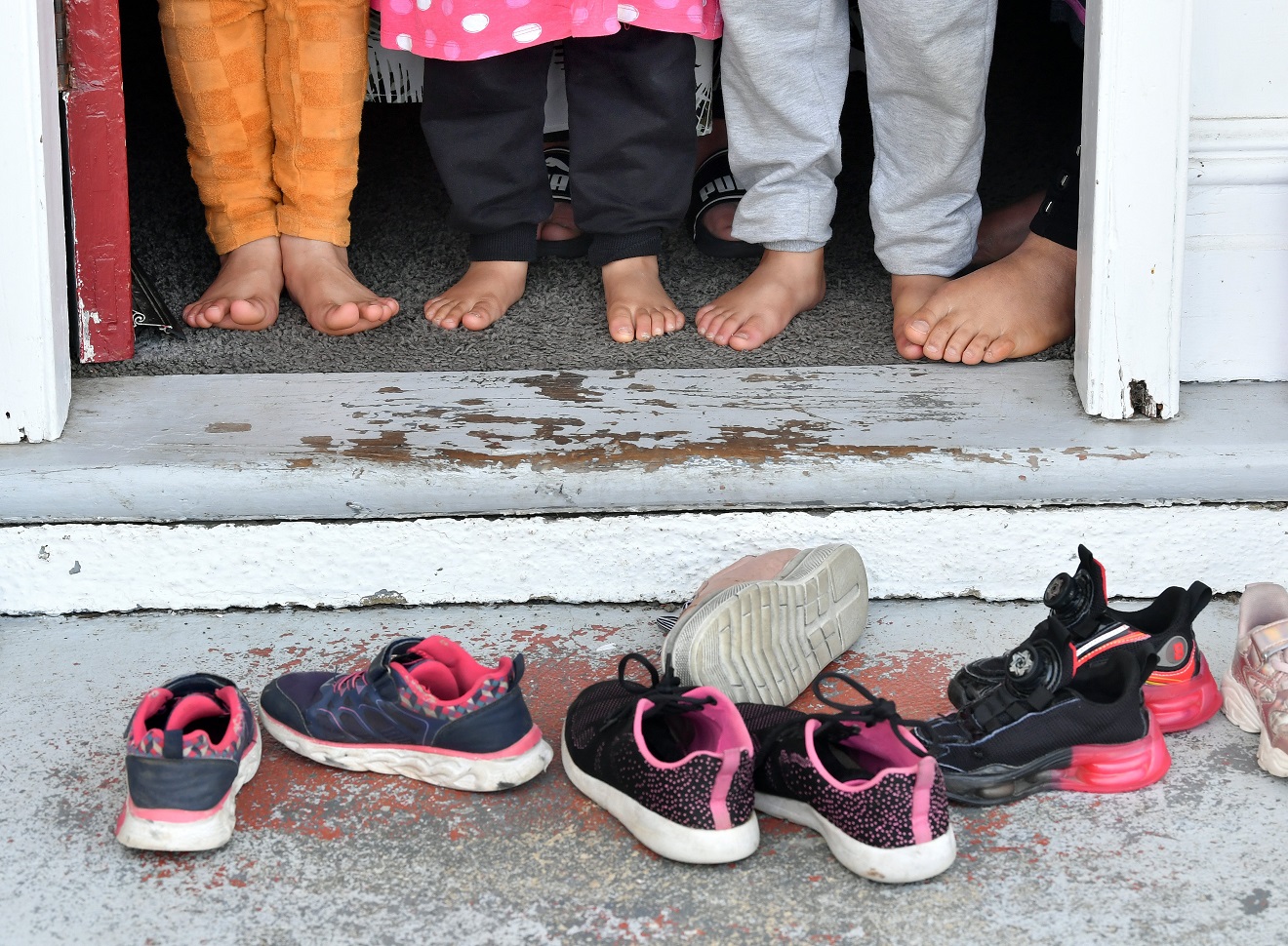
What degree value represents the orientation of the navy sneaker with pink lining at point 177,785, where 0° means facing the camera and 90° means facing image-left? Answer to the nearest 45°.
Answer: approximately 180°

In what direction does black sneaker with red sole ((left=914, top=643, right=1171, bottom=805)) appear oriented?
to the viewer's left

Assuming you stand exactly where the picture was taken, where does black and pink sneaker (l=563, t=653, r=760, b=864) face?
facing away from the viewer and to the left of the viewer

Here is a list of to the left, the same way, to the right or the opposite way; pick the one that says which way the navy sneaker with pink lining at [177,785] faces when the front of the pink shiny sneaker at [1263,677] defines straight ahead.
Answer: the opposite way

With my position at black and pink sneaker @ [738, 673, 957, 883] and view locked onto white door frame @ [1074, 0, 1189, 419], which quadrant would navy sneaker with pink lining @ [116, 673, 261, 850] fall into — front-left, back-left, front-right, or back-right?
back-left

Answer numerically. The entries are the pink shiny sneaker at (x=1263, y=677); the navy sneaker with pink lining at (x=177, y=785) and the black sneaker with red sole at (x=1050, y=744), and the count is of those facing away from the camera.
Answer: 1

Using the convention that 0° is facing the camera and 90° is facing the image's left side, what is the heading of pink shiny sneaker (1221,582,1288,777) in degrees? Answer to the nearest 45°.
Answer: approximately 315°

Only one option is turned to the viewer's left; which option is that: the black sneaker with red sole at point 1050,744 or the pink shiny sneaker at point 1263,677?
the black sneaker with red sole
